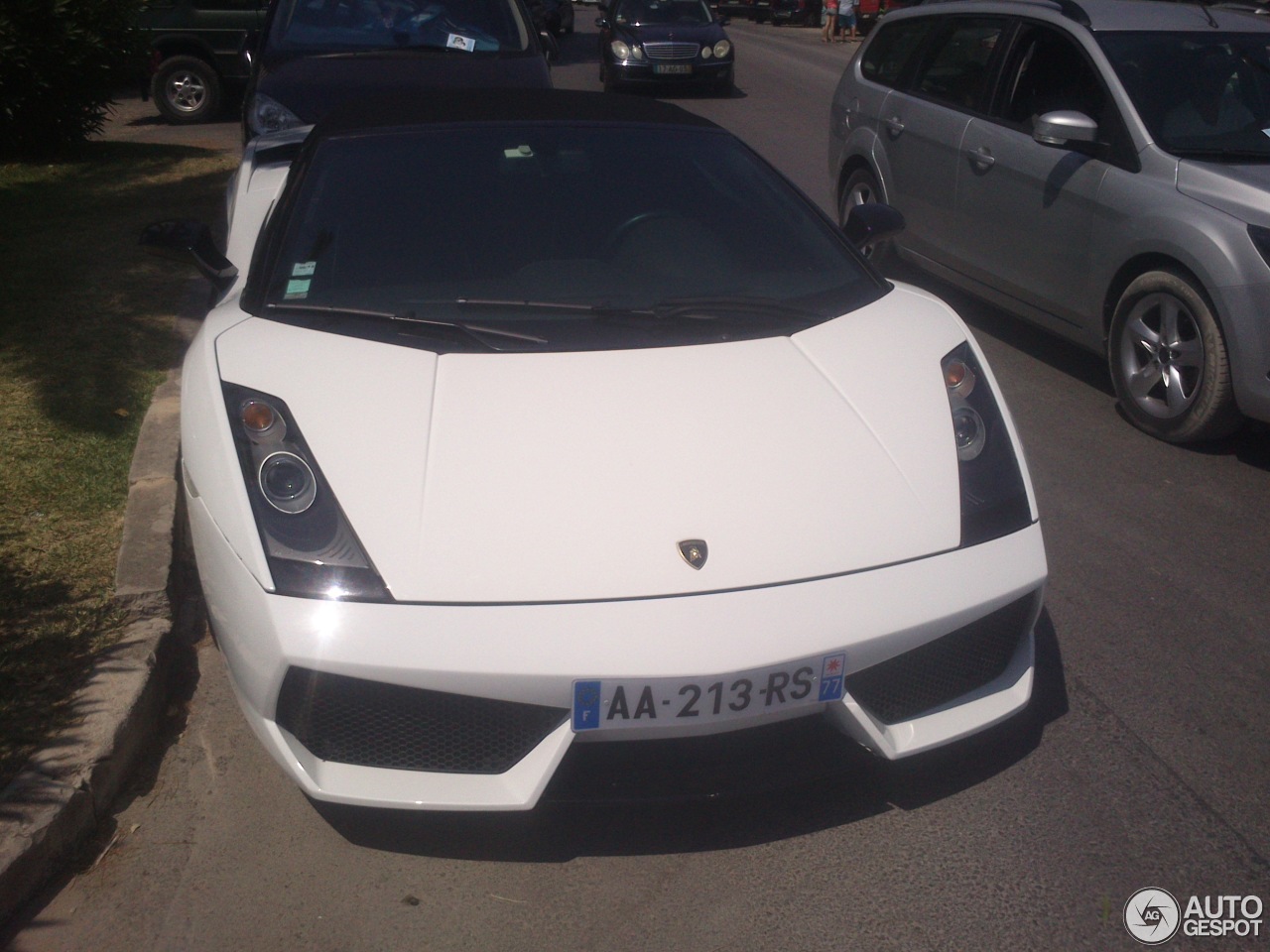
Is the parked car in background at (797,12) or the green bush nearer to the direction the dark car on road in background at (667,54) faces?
the green bush

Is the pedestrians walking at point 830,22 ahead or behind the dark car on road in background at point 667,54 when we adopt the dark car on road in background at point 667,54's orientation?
behind

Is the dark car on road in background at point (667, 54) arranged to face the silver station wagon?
yes

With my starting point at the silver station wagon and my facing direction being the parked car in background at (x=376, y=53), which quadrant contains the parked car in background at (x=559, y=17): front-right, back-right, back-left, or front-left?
front-right

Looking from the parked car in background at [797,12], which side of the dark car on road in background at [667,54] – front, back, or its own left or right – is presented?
back

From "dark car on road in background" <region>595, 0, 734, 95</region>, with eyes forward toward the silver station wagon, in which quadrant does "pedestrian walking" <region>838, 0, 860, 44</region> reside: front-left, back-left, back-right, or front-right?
back-left

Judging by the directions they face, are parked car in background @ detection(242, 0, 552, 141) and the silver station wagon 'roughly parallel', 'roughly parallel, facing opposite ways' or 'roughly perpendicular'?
roughly parallel

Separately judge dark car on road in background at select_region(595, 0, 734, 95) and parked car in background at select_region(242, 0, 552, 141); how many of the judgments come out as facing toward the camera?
2

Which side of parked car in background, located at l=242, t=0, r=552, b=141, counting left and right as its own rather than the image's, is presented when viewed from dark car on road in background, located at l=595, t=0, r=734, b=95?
back

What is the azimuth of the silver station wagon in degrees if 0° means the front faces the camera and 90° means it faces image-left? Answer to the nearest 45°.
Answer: approximately 315°

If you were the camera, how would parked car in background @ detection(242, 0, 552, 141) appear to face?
facing the viewer

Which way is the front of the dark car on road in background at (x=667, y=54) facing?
toward the camera

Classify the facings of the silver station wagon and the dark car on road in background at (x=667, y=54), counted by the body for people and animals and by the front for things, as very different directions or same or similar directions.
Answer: same or similar directions

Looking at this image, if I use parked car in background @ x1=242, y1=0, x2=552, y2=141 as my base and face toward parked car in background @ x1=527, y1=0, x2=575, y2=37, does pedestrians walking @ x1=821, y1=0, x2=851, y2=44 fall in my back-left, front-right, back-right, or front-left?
front-right
